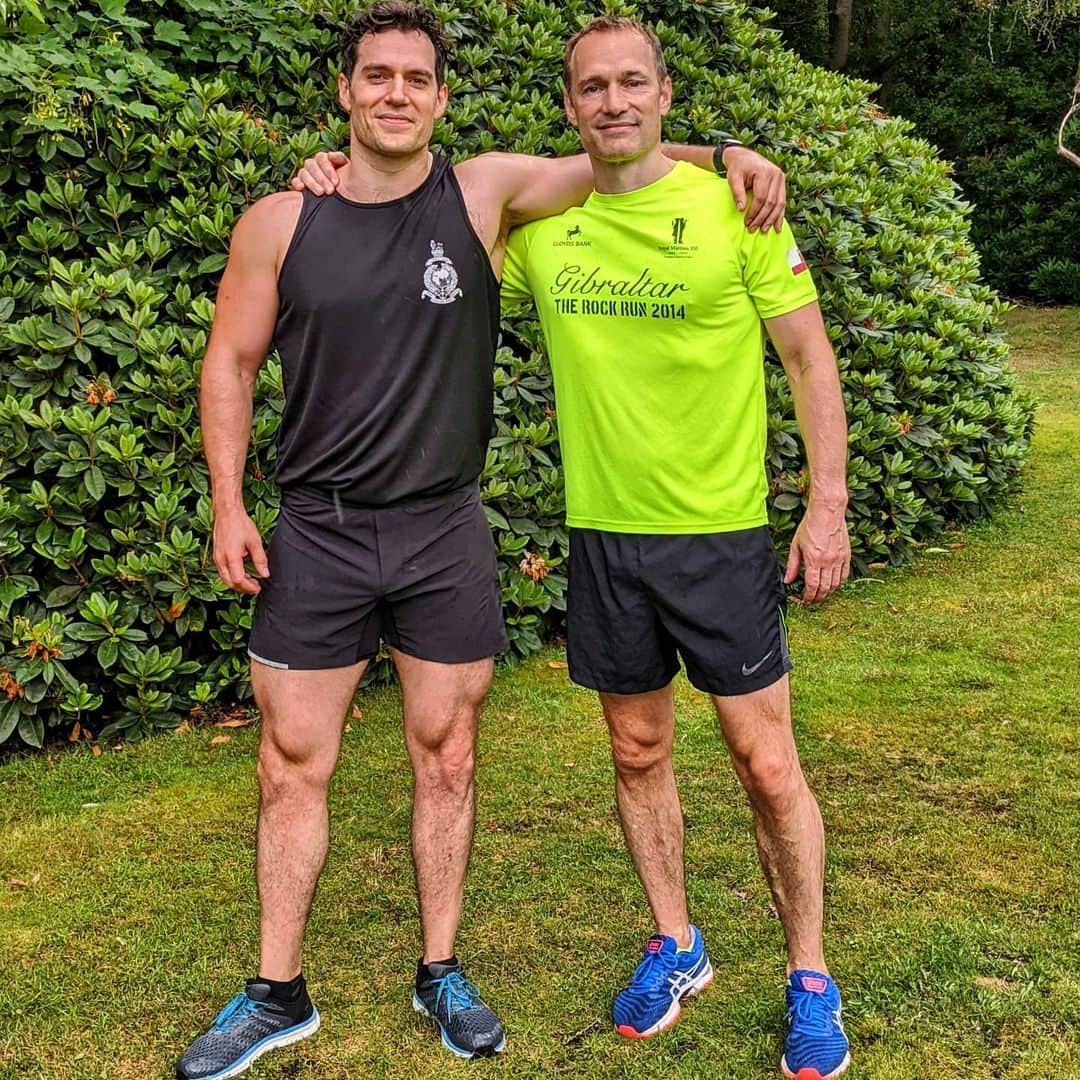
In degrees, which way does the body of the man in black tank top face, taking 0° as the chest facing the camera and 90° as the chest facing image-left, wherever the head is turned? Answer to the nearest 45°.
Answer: approximately 0°

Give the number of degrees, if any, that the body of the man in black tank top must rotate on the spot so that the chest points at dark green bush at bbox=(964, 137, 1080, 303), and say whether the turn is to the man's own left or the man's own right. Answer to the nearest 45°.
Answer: approximately 135° to the man's own left

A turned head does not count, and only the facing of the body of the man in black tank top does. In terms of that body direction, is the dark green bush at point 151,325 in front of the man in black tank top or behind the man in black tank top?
behind

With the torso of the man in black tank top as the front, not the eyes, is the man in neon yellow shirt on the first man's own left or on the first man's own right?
on the first man's own left

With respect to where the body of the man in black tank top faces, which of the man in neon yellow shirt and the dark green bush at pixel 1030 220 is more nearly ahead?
the man in neon yellow shirt

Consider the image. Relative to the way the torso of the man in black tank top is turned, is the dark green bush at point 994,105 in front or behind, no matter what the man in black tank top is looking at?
behind
